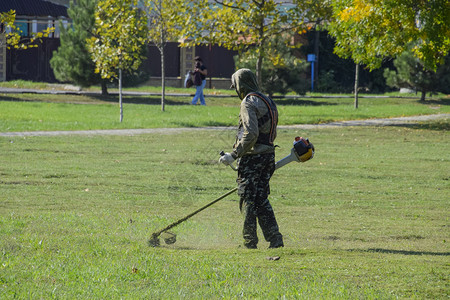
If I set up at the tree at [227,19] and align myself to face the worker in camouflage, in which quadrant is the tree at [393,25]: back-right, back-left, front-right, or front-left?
front-left

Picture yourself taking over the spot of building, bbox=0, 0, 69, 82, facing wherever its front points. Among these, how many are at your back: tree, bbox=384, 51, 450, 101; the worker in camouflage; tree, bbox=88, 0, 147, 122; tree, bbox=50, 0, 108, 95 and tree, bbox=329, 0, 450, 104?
0

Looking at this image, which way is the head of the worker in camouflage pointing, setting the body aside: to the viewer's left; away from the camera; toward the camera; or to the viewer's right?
to the viewer's left

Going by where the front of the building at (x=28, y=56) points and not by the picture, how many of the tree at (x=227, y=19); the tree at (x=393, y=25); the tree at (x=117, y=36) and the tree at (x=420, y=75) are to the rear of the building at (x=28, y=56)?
0

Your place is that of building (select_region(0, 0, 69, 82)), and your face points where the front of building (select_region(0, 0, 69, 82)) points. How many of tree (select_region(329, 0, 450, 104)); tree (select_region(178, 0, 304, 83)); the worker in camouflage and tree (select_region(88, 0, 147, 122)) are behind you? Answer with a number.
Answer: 0

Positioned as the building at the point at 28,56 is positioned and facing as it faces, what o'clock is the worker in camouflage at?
The worker in camouflage is roughly at 12 o'clock from the building.

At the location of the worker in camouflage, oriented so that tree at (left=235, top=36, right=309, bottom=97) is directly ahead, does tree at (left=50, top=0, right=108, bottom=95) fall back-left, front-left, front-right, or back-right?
front-left

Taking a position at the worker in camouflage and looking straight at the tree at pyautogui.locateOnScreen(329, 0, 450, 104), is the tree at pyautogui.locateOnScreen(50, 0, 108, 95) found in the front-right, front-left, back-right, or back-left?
front-left

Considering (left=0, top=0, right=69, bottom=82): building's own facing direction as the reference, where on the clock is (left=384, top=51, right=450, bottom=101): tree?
The tree is roughly at 10 o'clock from the building.

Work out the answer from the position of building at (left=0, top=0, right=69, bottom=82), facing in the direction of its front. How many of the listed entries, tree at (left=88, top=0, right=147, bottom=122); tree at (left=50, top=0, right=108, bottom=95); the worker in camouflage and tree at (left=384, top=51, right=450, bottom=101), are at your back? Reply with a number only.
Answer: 0

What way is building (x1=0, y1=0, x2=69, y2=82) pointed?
toward the camera

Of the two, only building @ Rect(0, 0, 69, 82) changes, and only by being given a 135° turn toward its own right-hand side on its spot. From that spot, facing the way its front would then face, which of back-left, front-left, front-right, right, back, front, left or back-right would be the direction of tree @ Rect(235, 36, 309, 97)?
back
